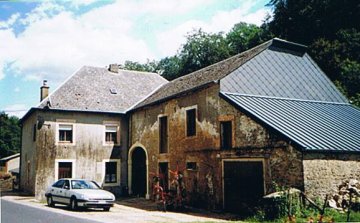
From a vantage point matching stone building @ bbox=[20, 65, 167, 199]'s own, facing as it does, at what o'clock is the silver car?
The silver car is roughly at 12 o'clock from the stone building.

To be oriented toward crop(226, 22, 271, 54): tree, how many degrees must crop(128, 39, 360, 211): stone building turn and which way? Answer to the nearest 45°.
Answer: approximately 135° to its right

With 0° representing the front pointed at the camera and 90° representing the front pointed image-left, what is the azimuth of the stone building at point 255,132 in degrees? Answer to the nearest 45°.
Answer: approximately 45°

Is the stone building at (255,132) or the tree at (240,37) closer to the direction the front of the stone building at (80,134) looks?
the stone building

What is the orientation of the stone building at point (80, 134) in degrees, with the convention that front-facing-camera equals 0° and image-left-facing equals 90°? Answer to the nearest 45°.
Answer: approximately 0°

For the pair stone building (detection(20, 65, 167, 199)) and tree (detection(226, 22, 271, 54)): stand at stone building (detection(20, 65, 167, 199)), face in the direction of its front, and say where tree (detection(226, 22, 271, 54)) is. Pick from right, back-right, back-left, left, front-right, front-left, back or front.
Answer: back-left

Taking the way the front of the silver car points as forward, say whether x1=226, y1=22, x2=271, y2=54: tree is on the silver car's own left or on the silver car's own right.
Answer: on the silver car's own left

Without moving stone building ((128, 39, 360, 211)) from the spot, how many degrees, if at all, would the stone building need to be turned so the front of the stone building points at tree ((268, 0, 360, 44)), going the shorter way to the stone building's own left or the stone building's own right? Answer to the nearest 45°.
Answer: approximately 135° to the stone building's own right

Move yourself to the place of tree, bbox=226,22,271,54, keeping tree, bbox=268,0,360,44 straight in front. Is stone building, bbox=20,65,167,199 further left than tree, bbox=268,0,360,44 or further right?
right
